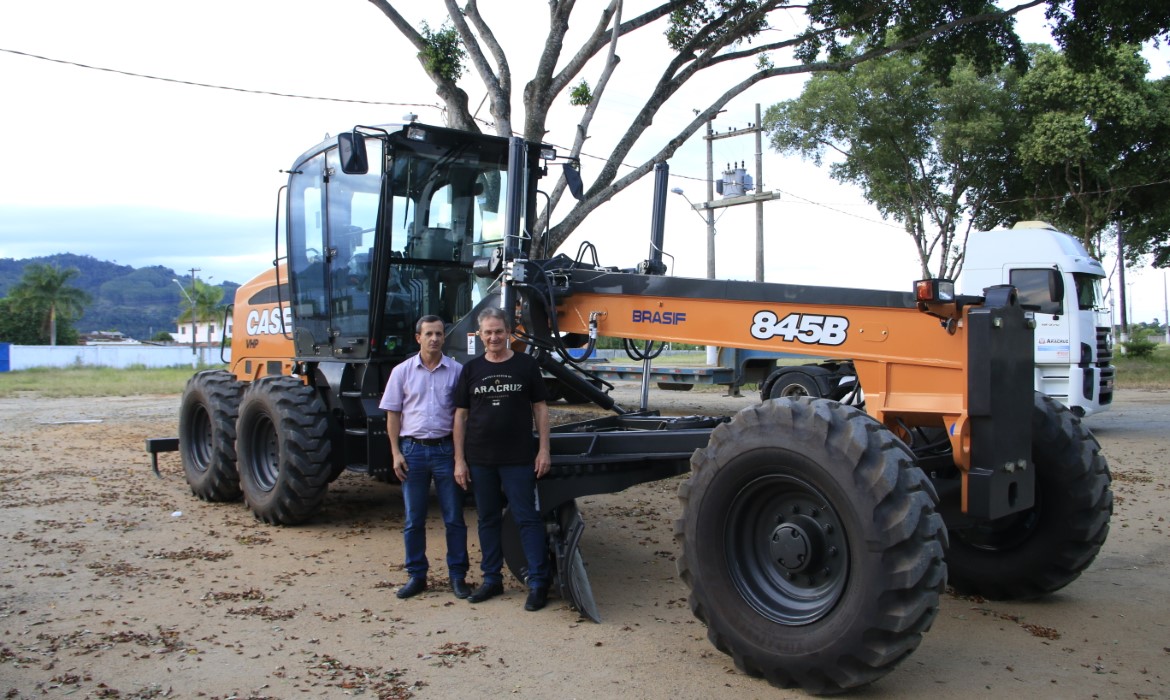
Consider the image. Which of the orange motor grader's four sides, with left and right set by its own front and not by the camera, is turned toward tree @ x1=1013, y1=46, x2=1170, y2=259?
left

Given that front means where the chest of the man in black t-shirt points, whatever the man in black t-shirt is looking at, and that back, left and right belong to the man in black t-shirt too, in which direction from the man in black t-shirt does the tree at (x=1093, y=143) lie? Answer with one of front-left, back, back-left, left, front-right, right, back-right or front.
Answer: back-left

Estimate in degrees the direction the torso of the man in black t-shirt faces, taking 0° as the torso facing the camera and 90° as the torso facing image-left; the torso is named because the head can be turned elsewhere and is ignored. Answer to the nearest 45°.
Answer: approximately 0°

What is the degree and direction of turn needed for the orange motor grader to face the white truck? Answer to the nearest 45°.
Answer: approximately 90° to its left

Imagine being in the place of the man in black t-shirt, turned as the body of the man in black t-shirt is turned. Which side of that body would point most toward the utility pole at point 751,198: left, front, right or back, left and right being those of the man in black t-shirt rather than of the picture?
back

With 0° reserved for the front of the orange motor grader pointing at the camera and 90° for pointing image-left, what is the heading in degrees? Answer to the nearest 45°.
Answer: approximately 315°

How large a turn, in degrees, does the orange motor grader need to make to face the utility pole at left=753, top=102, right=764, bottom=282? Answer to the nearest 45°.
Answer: approximately 135° to its left

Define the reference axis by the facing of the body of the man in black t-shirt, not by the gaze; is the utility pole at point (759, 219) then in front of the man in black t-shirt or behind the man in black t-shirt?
behind
